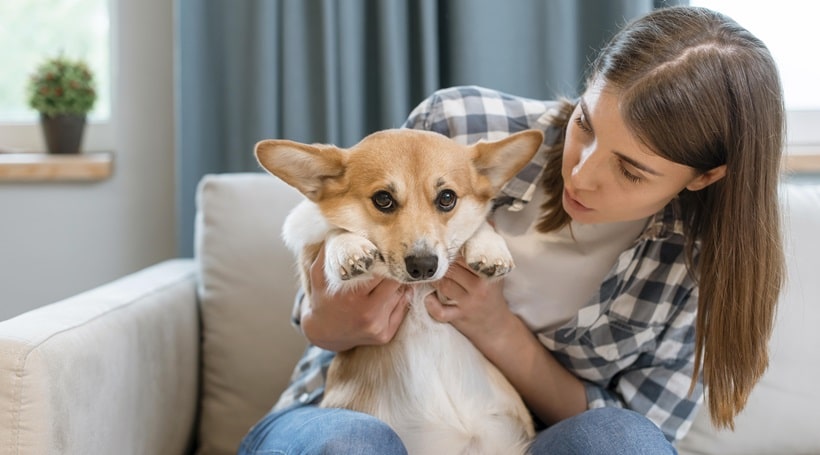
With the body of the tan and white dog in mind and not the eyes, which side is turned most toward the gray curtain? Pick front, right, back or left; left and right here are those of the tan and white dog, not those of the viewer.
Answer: back

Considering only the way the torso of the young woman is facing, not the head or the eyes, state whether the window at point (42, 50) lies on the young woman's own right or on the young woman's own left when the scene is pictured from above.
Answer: on the young woman's own right

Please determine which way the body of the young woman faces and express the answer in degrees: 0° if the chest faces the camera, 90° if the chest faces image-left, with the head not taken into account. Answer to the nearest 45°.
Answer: approximately 45°

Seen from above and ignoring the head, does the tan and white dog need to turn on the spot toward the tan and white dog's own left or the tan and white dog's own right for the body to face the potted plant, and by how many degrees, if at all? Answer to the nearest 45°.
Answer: approximately 135° to the tan and white dog's own right
